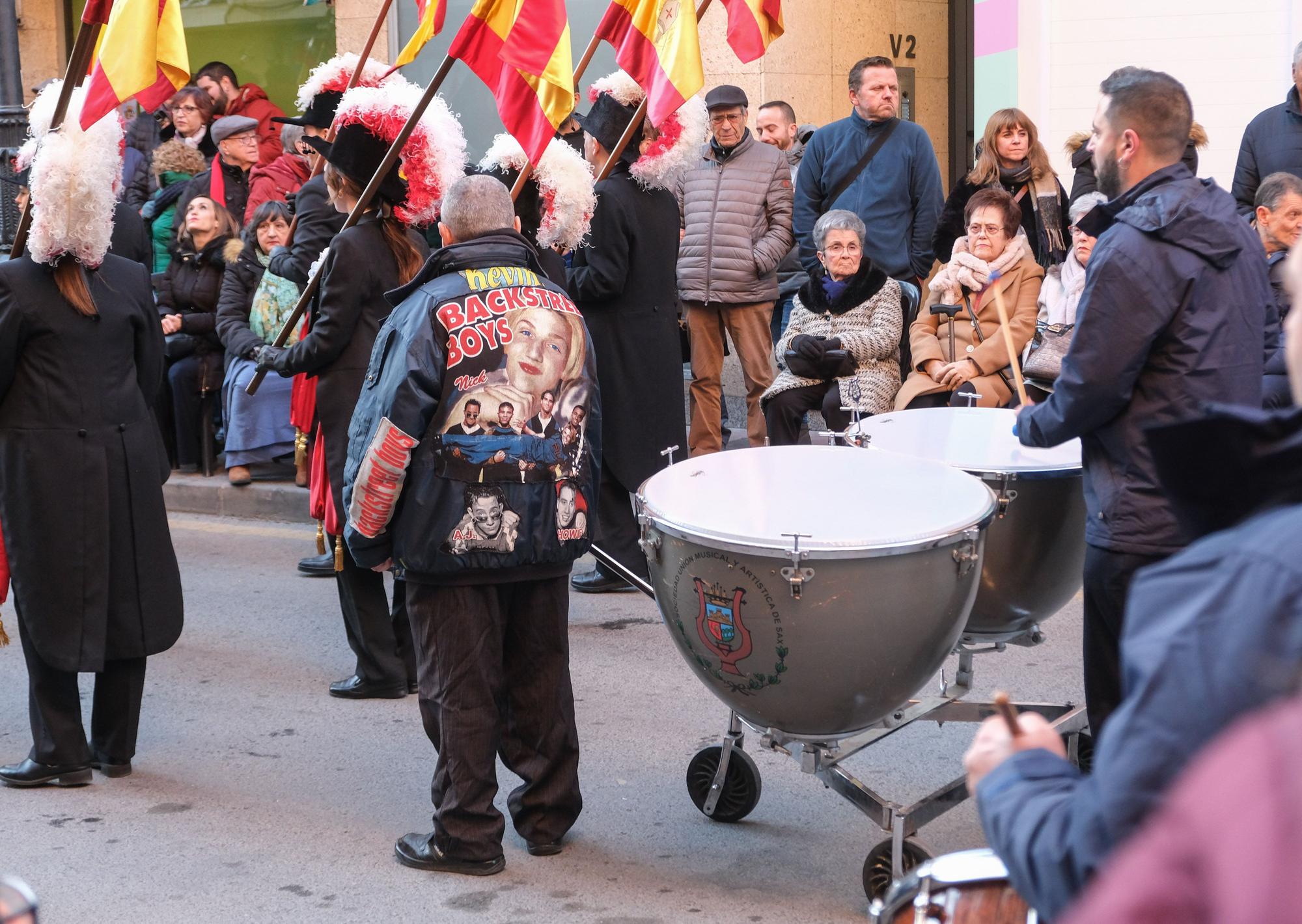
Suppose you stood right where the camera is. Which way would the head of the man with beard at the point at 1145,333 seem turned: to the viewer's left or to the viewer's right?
to the viewer's left

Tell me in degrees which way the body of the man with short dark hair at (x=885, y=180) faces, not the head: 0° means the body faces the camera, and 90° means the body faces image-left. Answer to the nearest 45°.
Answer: approximately 0°

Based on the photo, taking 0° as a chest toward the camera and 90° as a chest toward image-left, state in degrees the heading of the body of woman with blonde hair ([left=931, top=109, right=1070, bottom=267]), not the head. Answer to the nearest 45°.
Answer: approximately 0°

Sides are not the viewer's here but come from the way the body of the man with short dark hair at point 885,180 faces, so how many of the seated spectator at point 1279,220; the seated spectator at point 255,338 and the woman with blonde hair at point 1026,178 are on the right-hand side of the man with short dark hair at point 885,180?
1

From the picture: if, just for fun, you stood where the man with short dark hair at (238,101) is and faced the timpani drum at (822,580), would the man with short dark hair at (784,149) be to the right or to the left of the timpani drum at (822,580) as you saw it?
left

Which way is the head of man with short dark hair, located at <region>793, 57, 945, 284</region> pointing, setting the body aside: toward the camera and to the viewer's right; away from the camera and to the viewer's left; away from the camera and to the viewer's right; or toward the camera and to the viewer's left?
toward the camera and to the viewer's right

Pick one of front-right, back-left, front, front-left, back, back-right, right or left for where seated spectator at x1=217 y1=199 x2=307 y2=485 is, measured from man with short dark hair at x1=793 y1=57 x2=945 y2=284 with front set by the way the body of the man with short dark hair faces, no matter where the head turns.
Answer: right
